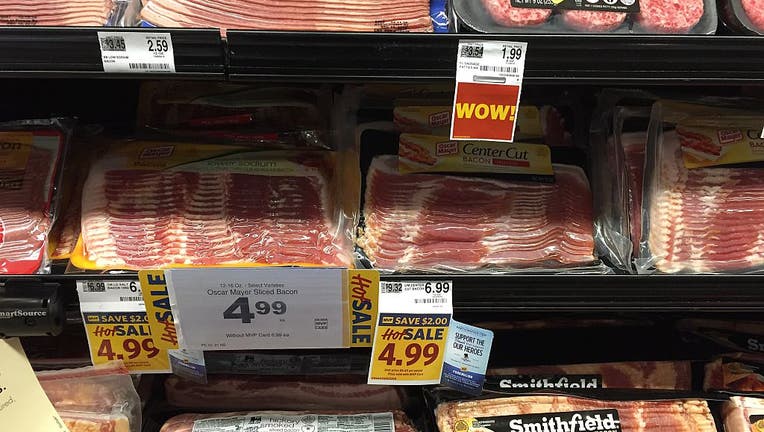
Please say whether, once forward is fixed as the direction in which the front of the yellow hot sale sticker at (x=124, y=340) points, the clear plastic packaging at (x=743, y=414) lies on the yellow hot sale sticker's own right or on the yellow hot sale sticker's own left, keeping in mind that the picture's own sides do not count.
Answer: on the yellow hot sale sticker's own left

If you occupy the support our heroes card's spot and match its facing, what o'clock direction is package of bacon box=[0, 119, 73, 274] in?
The package of bacon is roughly at 3 o'clock from the support our heroes card.

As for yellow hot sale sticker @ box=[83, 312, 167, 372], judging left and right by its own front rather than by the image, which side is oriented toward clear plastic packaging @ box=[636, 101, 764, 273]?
left

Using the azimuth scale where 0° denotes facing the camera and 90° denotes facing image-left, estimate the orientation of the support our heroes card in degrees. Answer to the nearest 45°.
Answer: approximately 0°

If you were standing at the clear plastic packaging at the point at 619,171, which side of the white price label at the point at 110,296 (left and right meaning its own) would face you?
left

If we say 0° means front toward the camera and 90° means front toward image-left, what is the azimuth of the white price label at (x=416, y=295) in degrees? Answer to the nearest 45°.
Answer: approximately 0°
